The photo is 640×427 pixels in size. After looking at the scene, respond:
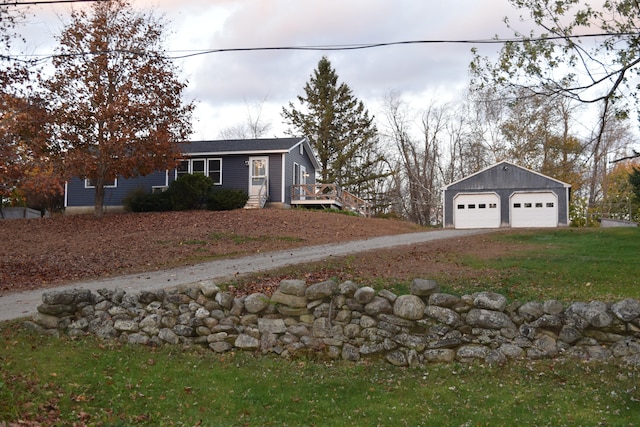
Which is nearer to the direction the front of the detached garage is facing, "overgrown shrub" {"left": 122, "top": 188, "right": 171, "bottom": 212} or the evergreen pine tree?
the overgrown shrub

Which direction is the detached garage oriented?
toward the camera

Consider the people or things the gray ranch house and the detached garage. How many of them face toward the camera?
2

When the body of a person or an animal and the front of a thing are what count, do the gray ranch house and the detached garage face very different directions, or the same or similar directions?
same or similar directions

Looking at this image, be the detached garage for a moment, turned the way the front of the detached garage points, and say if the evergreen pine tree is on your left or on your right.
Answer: on your right

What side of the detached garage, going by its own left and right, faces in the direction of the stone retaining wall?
front

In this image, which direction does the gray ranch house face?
toward the camera

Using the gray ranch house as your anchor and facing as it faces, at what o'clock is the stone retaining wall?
The stone retaining wall is roughly at 12 o'clock from the gray ranch house.

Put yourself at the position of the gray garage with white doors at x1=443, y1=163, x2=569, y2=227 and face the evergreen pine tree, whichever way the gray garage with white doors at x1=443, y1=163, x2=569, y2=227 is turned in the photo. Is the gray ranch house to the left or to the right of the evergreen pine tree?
left

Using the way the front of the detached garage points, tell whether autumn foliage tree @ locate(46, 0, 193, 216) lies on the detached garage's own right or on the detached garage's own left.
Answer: on the detached garage's own right

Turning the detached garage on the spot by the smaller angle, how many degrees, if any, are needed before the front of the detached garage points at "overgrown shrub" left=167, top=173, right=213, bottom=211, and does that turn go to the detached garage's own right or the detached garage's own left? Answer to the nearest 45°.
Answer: approximately 45° to the detached garage's own right

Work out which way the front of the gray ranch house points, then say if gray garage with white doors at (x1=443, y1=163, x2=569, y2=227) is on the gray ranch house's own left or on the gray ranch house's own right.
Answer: on the gray ranch house's own left

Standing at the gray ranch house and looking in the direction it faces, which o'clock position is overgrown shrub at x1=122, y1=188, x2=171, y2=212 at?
The overgrown shrub is roughly at 2 o'clock from the gray ranch house.

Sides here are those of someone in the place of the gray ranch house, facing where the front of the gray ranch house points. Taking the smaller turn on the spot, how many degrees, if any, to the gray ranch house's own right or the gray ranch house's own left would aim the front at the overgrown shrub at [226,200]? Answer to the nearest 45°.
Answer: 0° — it already faces it

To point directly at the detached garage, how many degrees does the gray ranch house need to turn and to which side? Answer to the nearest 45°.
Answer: approximately 90° to its left

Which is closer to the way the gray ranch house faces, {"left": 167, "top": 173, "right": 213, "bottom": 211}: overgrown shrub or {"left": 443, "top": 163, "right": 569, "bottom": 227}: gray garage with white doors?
the overgrown shrub

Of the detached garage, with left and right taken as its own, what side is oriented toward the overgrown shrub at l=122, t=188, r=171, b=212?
right

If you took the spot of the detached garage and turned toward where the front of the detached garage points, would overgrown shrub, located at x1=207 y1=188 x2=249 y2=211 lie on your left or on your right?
on your right
